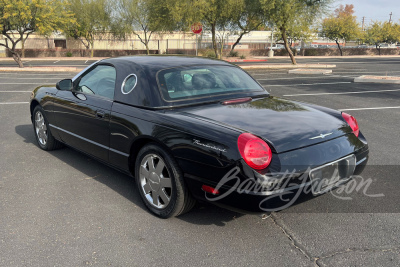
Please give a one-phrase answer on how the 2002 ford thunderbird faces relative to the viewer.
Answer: facing away from the viewer and to the left of the viewer
